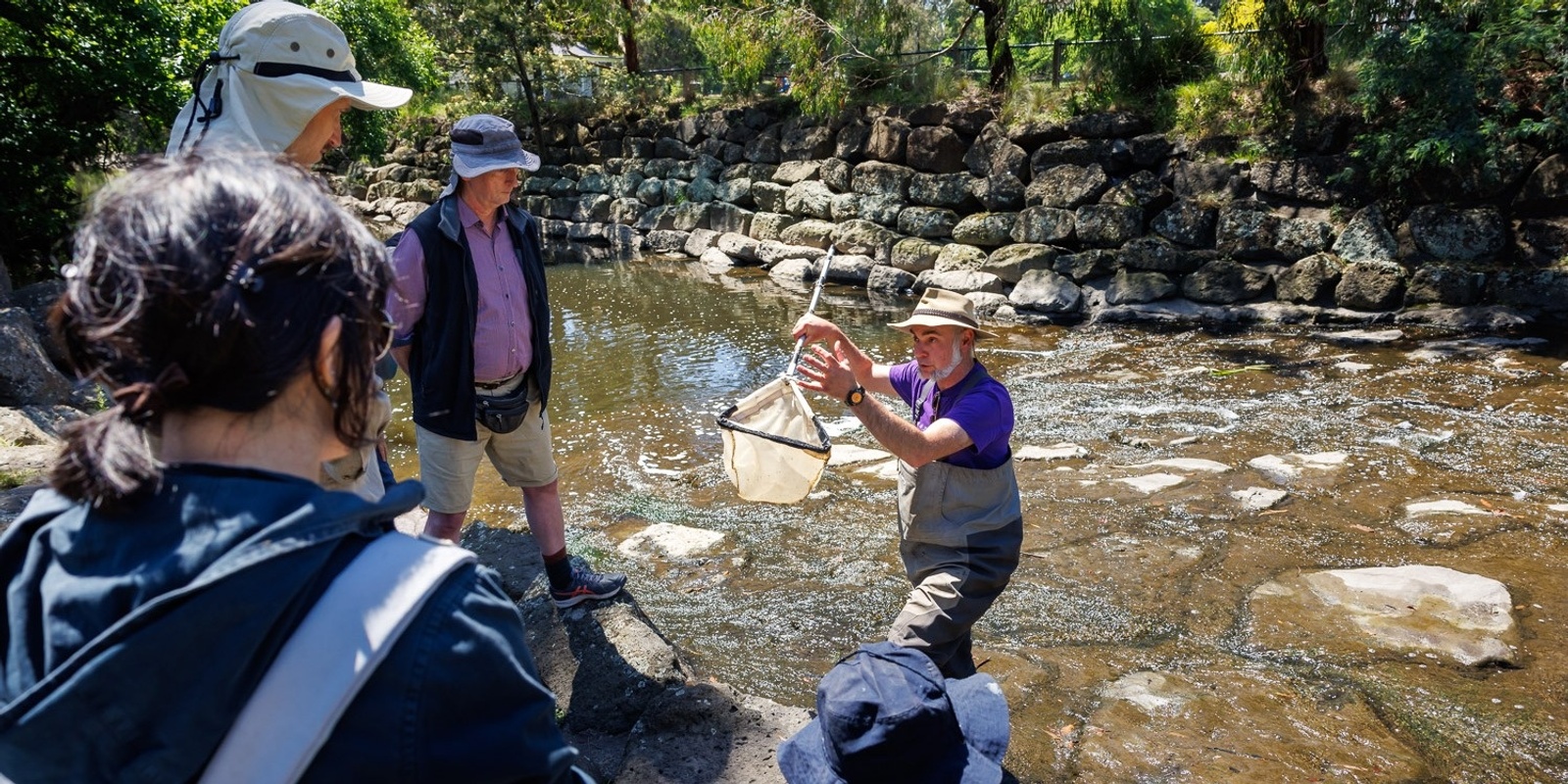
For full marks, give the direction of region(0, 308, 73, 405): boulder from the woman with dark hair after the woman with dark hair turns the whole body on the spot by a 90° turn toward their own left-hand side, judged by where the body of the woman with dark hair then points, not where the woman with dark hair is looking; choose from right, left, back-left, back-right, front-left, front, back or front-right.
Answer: front-right

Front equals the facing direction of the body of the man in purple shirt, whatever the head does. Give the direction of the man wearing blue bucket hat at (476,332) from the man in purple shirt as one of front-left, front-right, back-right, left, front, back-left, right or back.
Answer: front-right

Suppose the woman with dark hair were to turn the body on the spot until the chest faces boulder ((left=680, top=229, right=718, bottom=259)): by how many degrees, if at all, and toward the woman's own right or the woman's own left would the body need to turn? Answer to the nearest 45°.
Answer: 0° — they already face it

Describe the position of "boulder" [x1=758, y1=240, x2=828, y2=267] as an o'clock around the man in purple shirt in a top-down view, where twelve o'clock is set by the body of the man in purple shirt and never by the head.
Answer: The boulder is roughly at 4 o'clock from the man in purple shirt.

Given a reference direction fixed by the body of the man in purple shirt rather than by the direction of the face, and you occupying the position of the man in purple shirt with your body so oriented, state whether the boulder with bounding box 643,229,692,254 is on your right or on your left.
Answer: on your right

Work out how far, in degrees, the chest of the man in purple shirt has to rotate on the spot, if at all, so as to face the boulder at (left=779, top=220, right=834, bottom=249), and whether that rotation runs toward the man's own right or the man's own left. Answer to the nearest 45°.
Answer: approximately 135° to the man's own right

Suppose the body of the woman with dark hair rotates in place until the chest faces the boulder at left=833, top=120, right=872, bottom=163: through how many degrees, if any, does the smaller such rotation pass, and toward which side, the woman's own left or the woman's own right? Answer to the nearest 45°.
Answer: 0° — they already face it

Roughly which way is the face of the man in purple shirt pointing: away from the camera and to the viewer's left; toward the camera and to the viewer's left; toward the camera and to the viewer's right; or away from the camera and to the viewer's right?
toward the camera and to the viewer's left

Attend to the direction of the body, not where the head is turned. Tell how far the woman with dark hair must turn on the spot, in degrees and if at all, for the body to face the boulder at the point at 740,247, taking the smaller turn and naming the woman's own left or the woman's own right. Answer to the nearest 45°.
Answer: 0° — they already face it

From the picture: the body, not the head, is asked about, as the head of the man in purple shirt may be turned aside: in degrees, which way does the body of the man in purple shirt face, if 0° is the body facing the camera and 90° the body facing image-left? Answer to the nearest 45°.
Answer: approximately 45°

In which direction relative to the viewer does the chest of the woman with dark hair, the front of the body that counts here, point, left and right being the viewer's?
facing away from the viewer and to the right of the viewer

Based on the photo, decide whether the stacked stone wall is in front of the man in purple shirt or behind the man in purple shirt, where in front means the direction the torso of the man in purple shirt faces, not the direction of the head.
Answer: behind

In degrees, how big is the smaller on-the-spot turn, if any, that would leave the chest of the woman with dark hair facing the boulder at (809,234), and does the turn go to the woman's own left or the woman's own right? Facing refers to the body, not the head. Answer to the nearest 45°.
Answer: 0° — they already face it

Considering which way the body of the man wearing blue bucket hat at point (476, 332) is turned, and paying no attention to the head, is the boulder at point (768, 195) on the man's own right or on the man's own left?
on the man's own left

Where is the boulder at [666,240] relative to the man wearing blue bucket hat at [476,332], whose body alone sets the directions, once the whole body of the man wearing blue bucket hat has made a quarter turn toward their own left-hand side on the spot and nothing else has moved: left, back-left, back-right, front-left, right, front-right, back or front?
front-left
